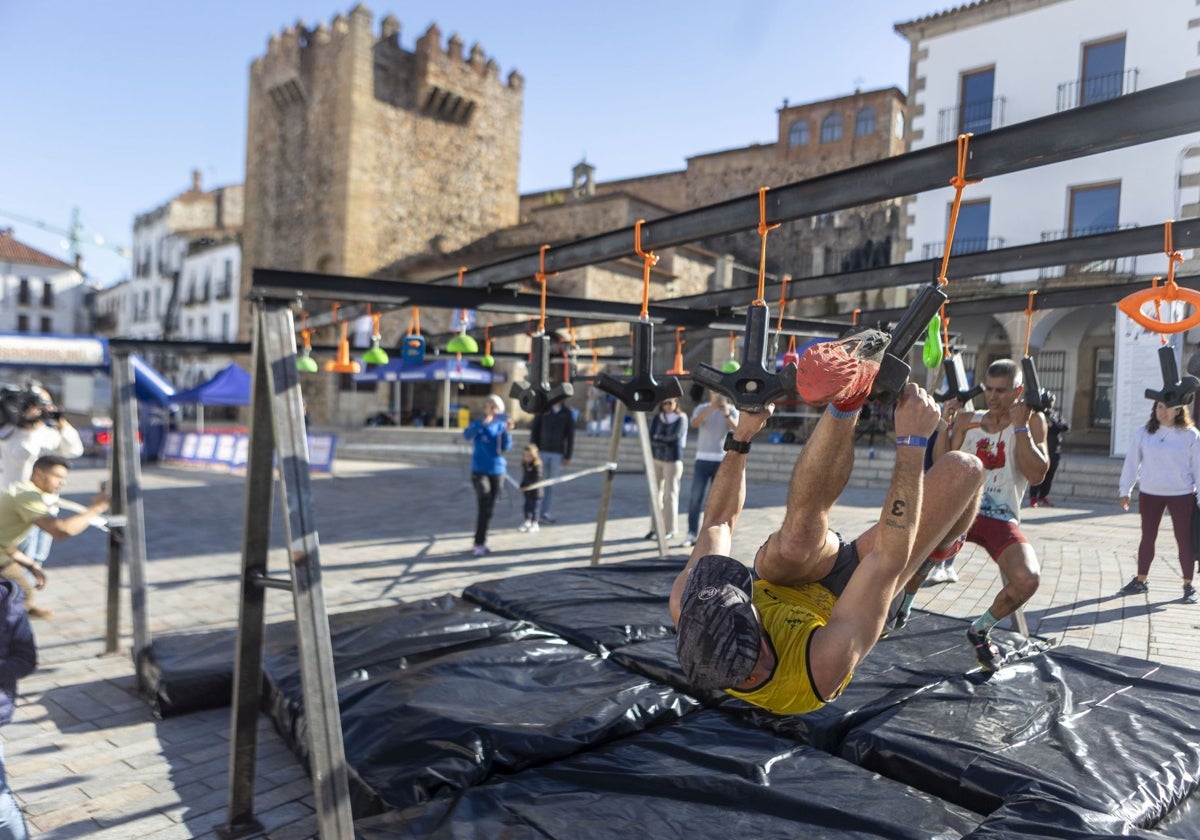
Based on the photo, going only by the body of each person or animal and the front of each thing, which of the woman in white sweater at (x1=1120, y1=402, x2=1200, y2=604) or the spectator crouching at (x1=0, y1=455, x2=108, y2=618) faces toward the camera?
the woman in white sweater

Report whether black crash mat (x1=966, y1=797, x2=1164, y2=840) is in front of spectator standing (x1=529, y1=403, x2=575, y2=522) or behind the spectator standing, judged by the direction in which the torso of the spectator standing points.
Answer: in front

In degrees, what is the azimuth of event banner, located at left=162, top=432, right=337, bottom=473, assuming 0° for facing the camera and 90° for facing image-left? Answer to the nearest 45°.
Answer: approximately 0°

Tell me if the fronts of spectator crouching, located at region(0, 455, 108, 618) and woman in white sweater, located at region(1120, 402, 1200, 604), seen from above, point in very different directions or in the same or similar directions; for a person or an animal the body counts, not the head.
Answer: very different directions

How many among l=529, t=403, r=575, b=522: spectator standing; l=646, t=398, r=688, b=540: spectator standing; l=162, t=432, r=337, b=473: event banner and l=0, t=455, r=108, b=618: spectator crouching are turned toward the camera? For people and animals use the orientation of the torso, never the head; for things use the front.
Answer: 3

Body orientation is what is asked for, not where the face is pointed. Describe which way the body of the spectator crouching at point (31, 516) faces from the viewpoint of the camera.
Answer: to the viewer's right

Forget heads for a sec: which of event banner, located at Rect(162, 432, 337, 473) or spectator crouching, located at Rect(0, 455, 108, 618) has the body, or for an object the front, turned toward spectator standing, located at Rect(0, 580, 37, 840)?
the event banner

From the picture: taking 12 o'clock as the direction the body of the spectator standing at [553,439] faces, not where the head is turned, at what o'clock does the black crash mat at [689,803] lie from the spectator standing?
The black crash mat is roughly at 12 o'clock from the spectator standing.

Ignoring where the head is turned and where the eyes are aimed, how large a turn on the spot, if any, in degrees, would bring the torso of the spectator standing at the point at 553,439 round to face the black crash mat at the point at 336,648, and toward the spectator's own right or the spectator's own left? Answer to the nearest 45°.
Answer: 0° — they already face it

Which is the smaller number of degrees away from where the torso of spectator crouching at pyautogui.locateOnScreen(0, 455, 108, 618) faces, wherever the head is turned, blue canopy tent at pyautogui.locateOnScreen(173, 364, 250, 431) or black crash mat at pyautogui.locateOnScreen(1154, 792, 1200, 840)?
the black crash mat

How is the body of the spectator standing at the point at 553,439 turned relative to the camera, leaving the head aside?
toward the camera

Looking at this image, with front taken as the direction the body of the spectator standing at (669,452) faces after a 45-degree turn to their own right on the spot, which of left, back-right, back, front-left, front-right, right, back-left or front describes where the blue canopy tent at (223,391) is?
right

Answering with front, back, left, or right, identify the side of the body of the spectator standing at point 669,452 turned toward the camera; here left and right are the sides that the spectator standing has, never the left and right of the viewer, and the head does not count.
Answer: front

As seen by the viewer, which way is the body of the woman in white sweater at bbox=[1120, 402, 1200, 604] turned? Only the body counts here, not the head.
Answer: toward the camera
